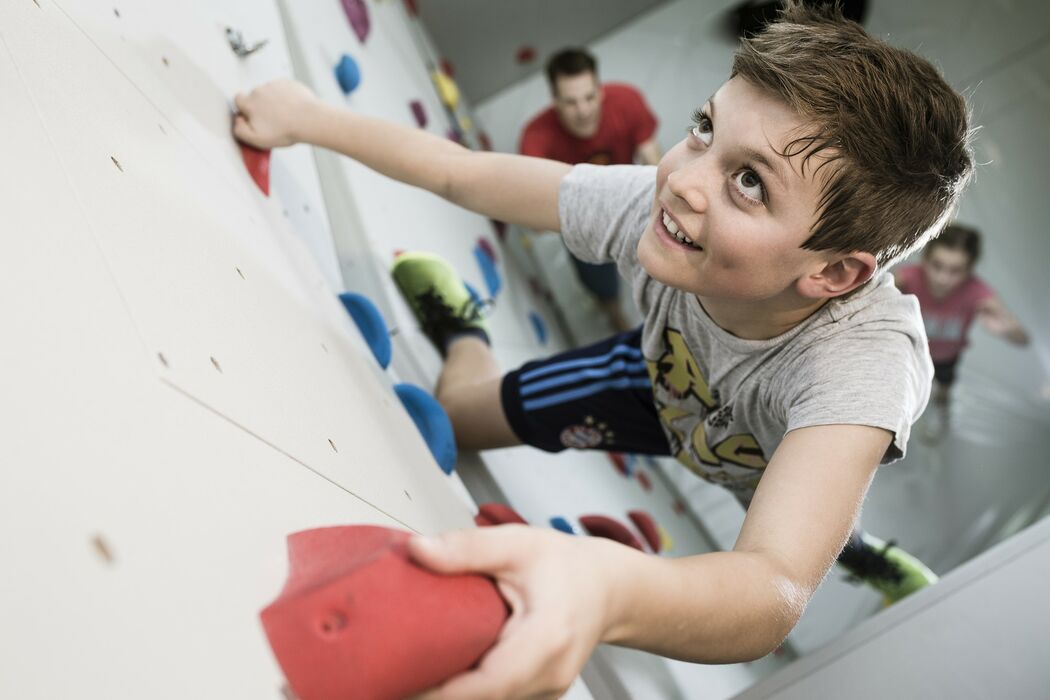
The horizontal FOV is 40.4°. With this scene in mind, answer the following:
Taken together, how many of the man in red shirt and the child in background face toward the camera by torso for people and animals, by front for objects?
2

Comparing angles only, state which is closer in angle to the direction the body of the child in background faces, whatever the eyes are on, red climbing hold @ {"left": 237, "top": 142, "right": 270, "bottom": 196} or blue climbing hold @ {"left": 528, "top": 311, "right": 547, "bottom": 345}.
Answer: the red climbing hold

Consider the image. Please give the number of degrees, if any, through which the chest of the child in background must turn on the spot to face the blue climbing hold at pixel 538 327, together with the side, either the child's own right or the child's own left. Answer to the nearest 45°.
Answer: approximately 45° to the child's own right
